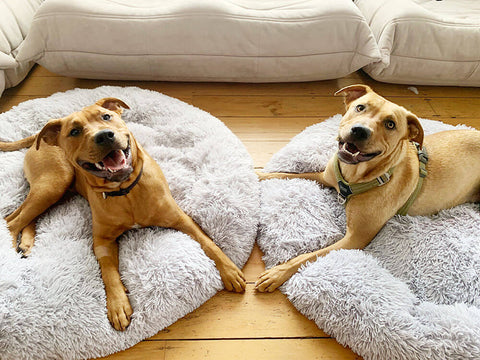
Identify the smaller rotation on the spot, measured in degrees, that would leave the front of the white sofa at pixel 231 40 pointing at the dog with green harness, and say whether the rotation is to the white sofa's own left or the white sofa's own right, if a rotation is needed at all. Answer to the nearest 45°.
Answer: approximately 45° to the white sofa's own left

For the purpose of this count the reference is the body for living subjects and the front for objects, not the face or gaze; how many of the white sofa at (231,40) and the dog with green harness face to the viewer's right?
0

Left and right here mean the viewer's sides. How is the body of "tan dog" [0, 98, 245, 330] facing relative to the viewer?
facing the viewer and to the right of the viewer

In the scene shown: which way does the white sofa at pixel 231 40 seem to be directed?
toward the camera

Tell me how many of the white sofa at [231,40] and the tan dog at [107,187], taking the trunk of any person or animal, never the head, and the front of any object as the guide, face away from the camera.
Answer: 0

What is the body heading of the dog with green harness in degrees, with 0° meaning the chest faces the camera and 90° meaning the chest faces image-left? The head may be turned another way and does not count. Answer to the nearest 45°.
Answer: approximately 45°

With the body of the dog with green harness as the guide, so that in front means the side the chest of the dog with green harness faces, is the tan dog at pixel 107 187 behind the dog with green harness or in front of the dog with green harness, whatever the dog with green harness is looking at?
in front

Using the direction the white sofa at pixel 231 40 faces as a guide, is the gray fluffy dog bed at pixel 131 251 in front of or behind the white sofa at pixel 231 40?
in front

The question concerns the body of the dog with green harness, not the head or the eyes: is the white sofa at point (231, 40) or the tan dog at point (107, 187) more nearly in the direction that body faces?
the tan dog
